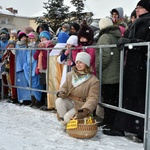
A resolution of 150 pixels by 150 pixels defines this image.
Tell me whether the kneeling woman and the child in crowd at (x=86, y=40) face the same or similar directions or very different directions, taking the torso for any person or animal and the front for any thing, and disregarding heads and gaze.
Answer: same or similar directions

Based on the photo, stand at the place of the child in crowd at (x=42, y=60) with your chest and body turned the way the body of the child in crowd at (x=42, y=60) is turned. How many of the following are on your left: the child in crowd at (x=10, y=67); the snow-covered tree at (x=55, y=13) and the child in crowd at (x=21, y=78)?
0

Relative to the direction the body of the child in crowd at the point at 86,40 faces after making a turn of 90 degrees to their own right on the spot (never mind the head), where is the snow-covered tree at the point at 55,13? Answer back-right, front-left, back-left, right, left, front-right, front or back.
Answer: front-right

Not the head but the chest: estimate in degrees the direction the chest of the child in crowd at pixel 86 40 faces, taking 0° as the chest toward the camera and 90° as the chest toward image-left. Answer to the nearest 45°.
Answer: approximately 45°

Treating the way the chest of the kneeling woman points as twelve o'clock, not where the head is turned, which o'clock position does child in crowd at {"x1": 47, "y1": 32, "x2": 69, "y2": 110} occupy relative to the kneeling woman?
The child in crowd is roughly at 4 o'clock from the kneeling woman.

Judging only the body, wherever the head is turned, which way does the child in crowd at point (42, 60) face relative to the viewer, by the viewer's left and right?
facing the viewer and to the left of the viewer

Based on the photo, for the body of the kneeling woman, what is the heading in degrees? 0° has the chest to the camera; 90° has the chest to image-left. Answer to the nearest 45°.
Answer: approximately 45°

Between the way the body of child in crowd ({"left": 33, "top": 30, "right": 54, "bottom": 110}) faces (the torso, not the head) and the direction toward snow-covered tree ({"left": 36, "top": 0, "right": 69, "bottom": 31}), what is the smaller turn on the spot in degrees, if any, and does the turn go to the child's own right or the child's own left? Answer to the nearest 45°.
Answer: approximately 135° to the child's own right

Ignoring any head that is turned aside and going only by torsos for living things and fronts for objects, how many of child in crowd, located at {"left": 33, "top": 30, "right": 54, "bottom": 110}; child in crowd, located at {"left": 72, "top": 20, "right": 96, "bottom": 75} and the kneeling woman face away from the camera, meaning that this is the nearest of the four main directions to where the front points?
0

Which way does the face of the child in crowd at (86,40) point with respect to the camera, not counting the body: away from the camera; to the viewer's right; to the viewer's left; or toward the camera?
toward the camera

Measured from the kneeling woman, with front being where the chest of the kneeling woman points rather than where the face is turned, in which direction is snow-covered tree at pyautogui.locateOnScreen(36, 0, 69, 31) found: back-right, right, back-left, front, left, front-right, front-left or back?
back-right

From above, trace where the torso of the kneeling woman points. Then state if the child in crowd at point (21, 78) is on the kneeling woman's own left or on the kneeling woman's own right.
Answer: on the kneeling woman's own right

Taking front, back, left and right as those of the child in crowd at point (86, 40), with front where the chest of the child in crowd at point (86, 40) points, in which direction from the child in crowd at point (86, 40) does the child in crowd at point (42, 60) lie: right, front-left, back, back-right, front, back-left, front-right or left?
right

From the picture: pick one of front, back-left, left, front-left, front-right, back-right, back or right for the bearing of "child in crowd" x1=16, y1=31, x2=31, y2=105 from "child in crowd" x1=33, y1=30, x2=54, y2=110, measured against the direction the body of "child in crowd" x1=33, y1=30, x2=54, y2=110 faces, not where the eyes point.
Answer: right

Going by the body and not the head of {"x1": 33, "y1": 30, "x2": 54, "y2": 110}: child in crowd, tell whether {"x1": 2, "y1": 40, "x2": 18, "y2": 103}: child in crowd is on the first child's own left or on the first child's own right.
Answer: on the first child's own right

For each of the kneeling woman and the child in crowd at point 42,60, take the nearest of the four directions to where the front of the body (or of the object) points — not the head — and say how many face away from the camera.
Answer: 0

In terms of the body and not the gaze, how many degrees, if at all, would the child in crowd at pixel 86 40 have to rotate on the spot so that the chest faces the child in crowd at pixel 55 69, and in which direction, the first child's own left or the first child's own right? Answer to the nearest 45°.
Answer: approximately 90° to the first child's own right
